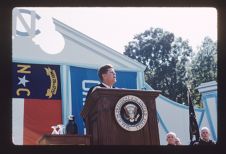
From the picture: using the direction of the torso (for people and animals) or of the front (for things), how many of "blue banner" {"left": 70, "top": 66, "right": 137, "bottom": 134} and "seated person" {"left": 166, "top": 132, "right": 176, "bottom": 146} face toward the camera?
2

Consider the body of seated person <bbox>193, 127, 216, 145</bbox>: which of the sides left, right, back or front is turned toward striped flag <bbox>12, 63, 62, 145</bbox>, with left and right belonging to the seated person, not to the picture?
right

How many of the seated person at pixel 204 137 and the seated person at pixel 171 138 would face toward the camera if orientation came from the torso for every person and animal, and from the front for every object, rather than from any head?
2
